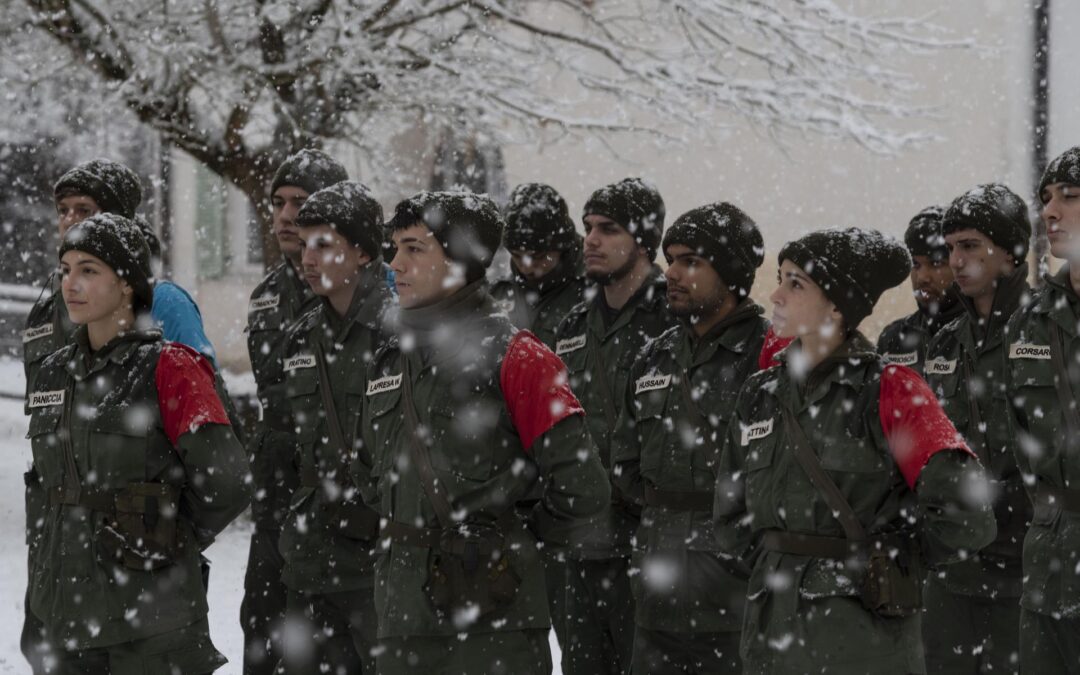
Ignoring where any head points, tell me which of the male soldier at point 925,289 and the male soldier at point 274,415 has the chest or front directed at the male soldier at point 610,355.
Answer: the male soldier at point 925,289

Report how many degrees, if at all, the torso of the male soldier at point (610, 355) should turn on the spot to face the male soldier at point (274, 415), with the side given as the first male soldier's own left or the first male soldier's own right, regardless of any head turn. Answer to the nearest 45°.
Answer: approximately 45° to the first male soldier's own right

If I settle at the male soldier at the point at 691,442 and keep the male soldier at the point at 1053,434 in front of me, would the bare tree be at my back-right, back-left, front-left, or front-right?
back-left

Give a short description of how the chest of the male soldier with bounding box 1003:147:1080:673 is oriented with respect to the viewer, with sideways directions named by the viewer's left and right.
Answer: facing the viewer and to the left of the viewer

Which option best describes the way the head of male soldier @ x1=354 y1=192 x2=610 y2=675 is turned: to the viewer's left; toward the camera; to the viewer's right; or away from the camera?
to the viewer's left

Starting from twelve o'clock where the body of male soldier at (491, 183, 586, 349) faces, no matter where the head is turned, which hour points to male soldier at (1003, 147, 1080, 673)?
male soldier at (1003, 147, 1080, 673) is roughly at 9 o'clock from male soldier at (491, 183, 586, 349).

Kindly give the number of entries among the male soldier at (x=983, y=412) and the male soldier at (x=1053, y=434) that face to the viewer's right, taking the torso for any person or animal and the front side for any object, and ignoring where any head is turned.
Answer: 0

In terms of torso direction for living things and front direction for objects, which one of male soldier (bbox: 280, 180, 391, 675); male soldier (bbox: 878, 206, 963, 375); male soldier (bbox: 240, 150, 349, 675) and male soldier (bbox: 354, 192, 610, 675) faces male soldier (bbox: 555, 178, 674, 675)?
male soldier (bbox: 878, 206, 963, 375)

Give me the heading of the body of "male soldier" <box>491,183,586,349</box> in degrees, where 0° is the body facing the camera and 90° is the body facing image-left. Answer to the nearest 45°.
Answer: approximately 45°

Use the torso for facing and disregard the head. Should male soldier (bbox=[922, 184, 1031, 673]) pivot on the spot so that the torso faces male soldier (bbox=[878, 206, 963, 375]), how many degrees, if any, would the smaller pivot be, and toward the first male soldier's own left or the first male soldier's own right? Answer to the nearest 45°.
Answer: approximately 90° to the first male soldier's own right

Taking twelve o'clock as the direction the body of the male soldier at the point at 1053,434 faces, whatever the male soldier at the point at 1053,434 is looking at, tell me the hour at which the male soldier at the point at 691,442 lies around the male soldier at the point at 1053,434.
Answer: the male soldier at the point at 691,442 is roughly at 1 o'clock from the male soldier at the point at 1053,434.
